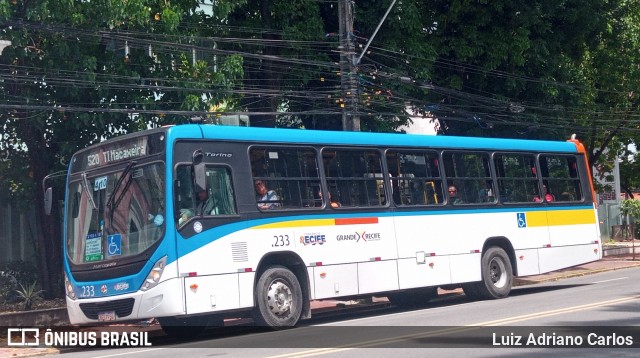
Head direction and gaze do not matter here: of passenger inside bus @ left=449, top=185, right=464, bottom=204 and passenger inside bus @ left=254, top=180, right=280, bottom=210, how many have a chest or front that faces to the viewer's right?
0

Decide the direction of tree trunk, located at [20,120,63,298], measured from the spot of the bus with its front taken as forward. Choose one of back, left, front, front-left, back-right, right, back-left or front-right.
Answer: right

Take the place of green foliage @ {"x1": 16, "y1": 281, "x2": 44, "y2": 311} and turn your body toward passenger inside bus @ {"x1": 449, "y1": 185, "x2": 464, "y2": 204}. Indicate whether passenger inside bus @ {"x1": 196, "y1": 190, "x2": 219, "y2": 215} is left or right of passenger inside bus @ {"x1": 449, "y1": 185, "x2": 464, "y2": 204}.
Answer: right

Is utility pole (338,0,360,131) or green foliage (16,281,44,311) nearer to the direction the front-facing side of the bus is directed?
the green foliage

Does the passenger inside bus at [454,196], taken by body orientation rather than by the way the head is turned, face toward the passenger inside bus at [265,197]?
yes

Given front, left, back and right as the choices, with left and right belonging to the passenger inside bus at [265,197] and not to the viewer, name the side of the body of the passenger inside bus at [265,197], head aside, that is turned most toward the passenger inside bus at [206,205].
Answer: front

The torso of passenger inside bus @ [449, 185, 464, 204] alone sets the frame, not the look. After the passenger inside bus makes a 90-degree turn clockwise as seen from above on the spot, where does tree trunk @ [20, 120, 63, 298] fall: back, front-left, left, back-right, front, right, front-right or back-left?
front-left

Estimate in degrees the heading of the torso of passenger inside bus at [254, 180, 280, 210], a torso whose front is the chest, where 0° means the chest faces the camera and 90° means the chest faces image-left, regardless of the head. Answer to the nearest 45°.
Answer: approximately 45°

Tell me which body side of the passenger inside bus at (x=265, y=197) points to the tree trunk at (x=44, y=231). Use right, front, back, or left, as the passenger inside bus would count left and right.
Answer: right

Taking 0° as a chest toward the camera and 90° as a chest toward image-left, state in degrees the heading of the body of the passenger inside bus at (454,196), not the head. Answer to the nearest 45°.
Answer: approximately 45°

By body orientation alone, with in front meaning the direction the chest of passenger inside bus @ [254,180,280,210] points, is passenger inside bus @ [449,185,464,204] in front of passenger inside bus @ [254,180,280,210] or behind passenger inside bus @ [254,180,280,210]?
behind

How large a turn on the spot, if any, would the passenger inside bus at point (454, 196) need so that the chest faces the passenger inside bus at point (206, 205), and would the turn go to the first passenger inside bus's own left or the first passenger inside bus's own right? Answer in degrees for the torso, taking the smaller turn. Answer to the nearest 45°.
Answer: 0° — they already face them
